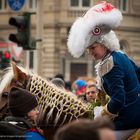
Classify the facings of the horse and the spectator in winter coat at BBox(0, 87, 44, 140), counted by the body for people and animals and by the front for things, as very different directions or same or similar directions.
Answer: very different directions

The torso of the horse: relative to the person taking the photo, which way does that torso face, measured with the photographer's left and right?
facing to the left of the viewer

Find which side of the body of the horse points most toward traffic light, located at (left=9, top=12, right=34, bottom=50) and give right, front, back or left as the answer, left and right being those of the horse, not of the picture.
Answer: right

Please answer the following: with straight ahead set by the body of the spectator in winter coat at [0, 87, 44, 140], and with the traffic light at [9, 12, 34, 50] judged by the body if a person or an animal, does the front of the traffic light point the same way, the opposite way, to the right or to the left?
the opposite way

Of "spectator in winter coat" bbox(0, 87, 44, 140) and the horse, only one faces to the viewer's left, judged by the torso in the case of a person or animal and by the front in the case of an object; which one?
the horse
